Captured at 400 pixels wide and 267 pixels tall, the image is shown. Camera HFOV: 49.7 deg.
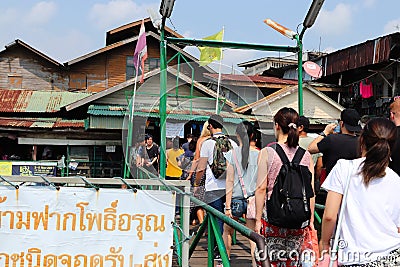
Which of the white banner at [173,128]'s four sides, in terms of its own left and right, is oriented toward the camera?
front

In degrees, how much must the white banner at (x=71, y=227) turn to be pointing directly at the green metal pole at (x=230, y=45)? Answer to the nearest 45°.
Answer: approximately 135° to its left

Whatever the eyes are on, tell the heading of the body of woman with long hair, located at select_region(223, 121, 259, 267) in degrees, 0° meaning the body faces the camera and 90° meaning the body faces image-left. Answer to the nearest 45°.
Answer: approximately 180°

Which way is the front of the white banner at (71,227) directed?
toward the camera

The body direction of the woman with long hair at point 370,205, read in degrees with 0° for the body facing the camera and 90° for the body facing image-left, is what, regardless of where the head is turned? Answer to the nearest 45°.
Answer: approximately 180°

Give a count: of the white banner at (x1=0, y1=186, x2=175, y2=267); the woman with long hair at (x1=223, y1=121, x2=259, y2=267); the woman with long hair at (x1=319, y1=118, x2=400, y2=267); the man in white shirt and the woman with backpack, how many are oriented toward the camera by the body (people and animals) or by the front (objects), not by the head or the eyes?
1

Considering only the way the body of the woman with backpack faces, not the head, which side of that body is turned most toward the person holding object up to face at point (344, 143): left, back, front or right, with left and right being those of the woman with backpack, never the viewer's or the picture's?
right

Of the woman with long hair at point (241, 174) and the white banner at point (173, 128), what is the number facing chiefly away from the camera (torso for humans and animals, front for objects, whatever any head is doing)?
1

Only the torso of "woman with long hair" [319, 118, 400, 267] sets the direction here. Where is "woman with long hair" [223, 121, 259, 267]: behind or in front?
in front

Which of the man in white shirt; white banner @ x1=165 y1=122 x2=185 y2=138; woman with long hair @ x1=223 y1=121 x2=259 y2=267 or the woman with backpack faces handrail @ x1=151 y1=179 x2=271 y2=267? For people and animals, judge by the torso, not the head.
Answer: the white banner

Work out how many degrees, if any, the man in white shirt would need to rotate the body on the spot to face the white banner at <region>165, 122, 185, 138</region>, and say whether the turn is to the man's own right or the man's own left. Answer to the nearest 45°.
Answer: approximately 45° to the man's own right

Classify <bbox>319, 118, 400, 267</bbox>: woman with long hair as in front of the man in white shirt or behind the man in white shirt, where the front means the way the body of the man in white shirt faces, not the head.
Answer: behind

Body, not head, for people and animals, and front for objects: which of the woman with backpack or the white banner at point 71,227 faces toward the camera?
the white banner

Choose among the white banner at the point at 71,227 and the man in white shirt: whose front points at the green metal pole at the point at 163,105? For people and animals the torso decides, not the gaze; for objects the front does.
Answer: the man in white shirt

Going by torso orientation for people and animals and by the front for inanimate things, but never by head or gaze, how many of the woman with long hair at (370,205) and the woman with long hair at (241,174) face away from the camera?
2

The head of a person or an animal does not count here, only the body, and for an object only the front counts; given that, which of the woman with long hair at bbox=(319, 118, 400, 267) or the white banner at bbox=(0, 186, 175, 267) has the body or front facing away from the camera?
the woman with long hair

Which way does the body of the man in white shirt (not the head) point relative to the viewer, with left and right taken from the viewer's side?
facing away from the viewer and to the left of the viewer

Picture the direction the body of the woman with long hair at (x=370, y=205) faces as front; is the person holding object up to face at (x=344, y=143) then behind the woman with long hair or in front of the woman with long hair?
in front
